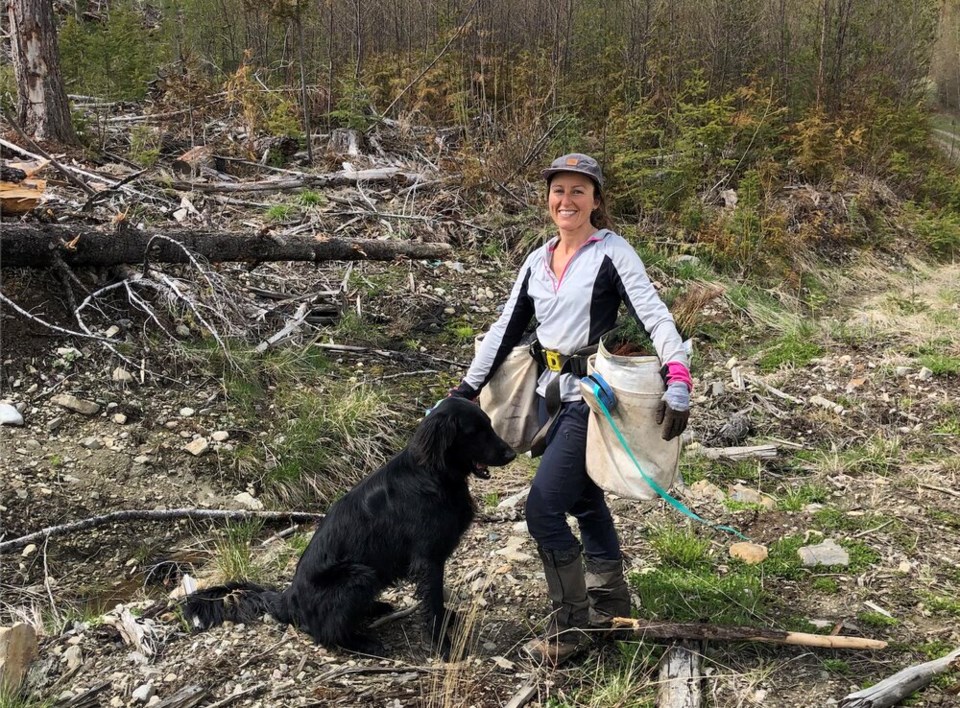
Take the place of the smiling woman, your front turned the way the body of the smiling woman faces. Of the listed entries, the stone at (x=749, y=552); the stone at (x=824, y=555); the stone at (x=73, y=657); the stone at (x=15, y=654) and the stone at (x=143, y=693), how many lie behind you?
2

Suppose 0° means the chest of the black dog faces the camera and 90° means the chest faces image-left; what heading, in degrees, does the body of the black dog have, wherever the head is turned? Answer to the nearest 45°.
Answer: approximately 270°

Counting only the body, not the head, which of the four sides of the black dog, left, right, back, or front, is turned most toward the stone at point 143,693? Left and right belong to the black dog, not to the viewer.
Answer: back

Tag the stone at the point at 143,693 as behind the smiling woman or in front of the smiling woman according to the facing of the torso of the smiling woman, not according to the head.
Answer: in front

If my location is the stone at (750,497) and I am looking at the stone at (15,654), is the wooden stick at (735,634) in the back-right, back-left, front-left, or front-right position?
front-left

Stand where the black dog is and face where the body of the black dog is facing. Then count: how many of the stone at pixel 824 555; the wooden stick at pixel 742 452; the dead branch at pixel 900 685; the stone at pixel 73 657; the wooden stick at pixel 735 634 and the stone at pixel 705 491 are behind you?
1

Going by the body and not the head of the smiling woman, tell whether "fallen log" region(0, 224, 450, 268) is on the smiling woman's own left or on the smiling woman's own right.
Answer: on the smiling woman's own right

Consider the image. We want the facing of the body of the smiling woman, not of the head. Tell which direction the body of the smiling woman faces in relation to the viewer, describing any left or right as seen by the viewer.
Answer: facing the viewer and to the left of the viewer

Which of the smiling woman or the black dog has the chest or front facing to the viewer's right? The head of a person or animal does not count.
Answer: the black dog

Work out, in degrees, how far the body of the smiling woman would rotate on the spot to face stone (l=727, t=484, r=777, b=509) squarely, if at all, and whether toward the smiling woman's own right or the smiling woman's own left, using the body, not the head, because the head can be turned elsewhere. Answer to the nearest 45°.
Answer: approximately 180°

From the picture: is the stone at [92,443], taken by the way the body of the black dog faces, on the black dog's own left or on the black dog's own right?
on the black dog's own left

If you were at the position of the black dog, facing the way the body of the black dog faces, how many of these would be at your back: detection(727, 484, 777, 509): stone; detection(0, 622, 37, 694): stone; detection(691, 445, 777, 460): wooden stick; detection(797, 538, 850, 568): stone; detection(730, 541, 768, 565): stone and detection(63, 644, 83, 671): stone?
2

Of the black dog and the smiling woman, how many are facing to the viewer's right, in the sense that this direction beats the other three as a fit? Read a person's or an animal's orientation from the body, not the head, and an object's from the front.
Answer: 1

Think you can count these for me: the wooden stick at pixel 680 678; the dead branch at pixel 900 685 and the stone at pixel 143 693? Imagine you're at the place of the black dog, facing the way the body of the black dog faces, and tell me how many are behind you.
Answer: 1

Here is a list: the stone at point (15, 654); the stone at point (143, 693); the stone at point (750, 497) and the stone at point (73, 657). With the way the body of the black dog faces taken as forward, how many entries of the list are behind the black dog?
3

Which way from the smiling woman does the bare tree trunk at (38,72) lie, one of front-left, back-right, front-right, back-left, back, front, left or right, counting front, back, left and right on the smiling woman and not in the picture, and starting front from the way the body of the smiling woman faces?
right

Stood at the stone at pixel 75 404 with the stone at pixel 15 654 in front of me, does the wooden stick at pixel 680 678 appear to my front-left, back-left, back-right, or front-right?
front-left

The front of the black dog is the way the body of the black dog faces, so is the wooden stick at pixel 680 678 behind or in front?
in front

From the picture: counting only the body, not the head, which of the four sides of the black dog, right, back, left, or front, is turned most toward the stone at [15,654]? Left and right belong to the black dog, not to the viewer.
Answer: back
